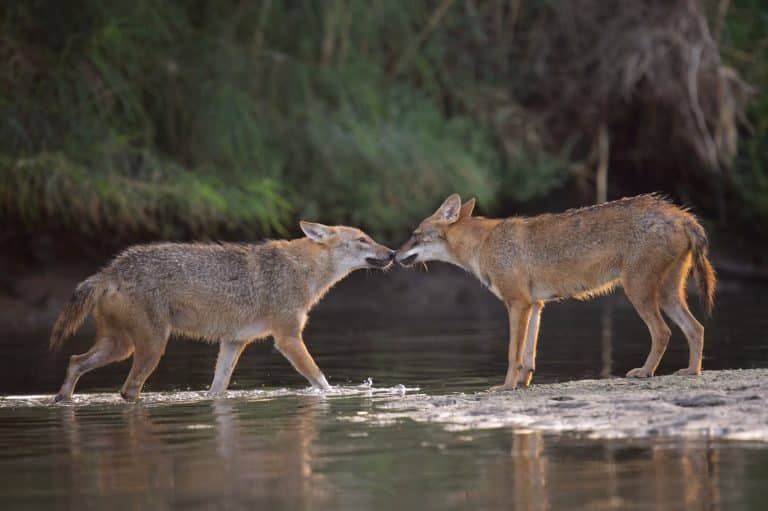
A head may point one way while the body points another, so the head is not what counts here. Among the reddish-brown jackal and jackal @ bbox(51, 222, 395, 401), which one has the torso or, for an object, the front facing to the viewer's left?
the reddish-brown jackal

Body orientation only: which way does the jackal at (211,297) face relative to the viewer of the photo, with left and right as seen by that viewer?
facing to the right of the viewer

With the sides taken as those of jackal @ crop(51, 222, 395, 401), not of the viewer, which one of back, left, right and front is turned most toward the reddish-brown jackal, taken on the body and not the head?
front

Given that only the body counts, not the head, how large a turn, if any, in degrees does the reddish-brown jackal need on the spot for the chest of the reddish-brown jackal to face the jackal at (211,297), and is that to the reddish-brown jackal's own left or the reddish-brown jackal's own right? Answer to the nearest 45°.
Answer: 0° — it already faces it

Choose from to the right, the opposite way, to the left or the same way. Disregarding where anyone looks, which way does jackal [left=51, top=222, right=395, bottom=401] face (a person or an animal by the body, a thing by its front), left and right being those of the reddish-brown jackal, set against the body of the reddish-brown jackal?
the opposite way

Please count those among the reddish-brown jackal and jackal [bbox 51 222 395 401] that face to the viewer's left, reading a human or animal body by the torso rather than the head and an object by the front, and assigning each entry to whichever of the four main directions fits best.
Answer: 1

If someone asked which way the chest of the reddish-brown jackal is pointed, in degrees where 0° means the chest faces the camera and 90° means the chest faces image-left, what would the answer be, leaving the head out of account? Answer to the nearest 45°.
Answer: approximately 90°
